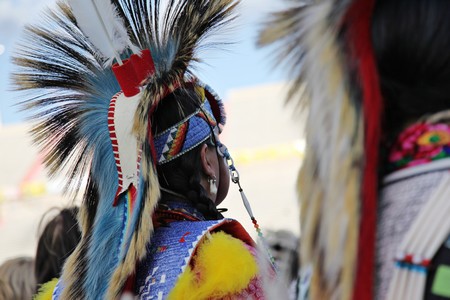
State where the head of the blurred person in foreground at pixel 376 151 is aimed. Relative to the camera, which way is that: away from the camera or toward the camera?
away from the camera
